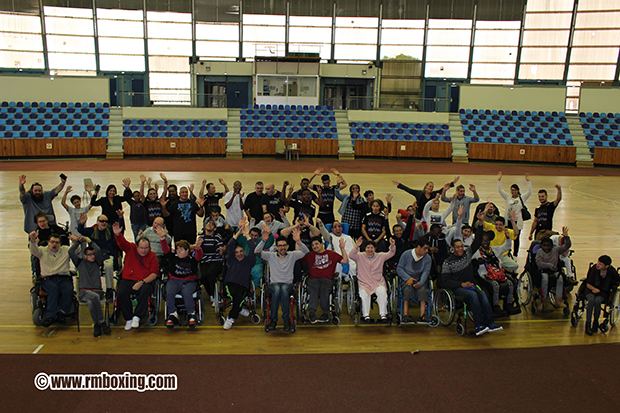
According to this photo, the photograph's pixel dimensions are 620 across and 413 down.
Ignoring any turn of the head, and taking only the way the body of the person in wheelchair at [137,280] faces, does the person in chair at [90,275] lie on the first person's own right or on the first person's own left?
on the first person's own right

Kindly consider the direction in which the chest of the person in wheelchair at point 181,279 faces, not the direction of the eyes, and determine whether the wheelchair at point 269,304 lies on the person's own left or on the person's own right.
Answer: on the person's own left

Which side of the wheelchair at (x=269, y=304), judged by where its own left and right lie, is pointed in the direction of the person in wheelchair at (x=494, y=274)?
left

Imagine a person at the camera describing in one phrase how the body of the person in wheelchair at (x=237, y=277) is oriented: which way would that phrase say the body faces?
toward the camera

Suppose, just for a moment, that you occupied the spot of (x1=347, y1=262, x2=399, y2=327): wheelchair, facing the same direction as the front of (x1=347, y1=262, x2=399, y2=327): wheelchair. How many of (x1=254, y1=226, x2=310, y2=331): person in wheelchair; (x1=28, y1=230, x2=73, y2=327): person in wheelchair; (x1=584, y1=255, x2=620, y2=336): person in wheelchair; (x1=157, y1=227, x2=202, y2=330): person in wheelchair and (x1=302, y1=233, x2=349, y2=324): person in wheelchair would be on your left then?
1

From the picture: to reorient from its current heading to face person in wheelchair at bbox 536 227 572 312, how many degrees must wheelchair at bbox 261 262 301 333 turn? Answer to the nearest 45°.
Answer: approximately 90° to its left

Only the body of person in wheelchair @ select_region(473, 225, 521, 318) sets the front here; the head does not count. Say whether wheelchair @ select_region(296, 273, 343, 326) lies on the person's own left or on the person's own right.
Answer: on the person's own right

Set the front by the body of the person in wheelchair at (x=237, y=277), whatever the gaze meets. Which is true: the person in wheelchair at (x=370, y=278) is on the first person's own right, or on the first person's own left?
on the first person's own left

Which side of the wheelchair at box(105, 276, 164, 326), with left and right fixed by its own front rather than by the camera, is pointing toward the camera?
front

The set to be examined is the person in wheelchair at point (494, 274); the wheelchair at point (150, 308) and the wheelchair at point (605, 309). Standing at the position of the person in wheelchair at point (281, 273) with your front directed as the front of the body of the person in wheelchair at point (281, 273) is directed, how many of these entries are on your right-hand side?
1

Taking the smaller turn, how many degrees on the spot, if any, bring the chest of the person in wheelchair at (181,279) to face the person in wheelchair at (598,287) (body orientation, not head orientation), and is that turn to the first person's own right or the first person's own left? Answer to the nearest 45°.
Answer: approximately 90° to the first person's own left

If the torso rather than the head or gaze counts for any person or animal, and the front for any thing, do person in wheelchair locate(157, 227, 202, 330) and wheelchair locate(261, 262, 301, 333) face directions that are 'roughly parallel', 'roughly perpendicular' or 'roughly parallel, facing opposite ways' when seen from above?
roughly parallel

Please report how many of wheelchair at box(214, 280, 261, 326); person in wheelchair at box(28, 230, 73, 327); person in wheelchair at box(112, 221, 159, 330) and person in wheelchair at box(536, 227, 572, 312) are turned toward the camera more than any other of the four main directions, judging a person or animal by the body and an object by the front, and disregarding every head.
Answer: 4

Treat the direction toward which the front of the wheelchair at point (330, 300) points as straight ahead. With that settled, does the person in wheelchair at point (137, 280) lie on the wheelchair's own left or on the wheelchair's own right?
on the wheelchair's own right

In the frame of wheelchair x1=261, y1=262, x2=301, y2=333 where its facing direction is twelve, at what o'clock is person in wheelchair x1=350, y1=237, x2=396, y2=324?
The person in wheelchair is roughly at 9 o'clock from the wheelchair.

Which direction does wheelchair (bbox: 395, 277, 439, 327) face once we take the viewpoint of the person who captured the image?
facing the viewer

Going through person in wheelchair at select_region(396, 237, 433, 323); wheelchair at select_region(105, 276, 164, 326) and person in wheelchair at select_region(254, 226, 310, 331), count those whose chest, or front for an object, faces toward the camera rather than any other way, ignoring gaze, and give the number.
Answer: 3

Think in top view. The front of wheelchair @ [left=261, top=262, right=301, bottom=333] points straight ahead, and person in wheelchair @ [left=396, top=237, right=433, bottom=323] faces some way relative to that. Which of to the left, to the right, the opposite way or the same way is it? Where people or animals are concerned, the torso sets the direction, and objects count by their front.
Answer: the same way
